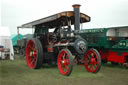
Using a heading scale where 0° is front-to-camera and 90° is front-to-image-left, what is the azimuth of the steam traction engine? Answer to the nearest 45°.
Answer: approximately 315°

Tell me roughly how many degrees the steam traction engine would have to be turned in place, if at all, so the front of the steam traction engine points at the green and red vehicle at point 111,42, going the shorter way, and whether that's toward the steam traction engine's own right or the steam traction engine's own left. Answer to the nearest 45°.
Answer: approximately 90° to the steam traction engine's own left
